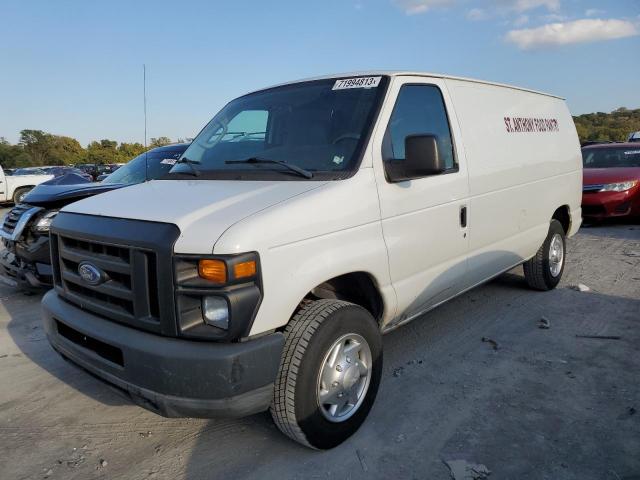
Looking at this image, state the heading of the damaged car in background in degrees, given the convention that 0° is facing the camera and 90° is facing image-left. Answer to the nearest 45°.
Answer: approximately 45°

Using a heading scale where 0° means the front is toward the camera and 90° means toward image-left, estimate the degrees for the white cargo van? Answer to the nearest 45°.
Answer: approximately 45°

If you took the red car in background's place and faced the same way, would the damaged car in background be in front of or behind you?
in front

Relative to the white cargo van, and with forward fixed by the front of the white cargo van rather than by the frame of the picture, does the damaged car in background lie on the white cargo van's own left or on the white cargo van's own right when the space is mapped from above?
on the white cargo van's own right

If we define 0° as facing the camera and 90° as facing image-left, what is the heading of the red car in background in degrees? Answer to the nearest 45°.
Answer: approximately 45°
